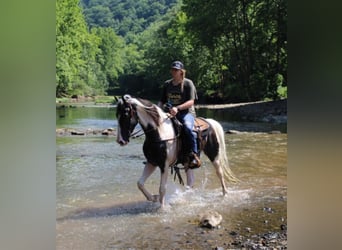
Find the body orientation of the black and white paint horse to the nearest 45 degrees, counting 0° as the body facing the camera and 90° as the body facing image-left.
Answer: approximately 45°
